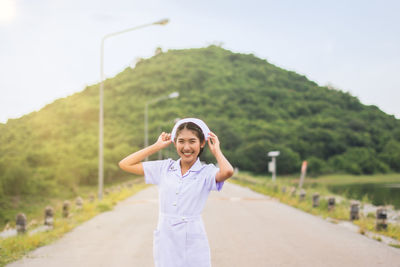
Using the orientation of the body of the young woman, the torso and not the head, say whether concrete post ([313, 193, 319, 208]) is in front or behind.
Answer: behind

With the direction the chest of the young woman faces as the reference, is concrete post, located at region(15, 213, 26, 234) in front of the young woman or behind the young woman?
behind

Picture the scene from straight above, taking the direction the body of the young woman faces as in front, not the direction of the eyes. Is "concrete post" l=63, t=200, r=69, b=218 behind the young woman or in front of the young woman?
behind

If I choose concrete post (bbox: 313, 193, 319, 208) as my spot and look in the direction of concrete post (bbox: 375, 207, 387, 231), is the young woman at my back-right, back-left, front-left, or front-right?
front-right

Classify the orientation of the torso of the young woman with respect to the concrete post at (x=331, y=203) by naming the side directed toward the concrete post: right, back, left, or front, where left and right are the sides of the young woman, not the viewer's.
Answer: back

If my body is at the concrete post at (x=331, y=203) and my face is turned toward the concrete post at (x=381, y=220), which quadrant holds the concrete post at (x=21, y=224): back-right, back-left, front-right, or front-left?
front-right

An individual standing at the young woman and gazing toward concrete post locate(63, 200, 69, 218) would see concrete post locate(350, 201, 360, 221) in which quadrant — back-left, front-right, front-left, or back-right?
front-right

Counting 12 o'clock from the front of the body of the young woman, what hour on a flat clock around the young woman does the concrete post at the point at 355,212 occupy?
The concrete post is roughly at 7 o'clock from the young woman.

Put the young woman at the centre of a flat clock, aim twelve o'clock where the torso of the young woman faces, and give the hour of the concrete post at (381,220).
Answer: The concrete post is roughly at 7 o'clock from the young woman.

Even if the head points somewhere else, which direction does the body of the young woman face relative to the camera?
toward the camera
